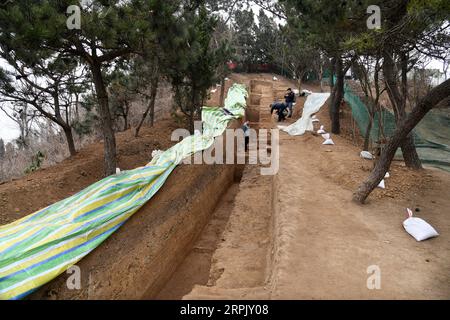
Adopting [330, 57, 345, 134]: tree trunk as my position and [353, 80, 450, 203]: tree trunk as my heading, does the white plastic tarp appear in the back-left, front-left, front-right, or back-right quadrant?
back-right

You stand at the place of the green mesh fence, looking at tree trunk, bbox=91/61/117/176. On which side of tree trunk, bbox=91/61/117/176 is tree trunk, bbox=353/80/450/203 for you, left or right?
left

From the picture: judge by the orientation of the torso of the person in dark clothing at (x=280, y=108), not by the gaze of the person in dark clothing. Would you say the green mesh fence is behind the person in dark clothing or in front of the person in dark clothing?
behind

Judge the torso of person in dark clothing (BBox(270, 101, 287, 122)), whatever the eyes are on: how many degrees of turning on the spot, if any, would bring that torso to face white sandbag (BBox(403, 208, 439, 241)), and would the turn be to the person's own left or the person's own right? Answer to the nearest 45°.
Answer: approximately 90° to the person's own left

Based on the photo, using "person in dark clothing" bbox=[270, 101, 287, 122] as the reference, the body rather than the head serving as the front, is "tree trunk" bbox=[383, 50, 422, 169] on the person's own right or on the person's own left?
on the person's own left

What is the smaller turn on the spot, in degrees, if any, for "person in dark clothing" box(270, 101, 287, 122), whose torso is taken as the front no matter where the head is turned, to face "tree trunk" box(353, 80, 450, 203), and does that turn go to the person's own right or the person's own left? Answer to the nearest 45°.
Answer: approximately 90° to the person's own left

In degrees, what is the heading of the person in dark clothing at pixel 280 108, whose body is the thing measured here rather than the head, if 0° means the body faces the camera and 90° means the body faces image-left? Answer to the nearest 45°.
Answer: approximately 90°

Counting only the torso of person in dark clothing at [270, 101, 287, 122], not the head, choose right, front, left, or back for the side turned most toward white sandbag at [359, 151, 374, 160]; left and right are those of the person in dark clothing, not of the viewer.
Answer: left
